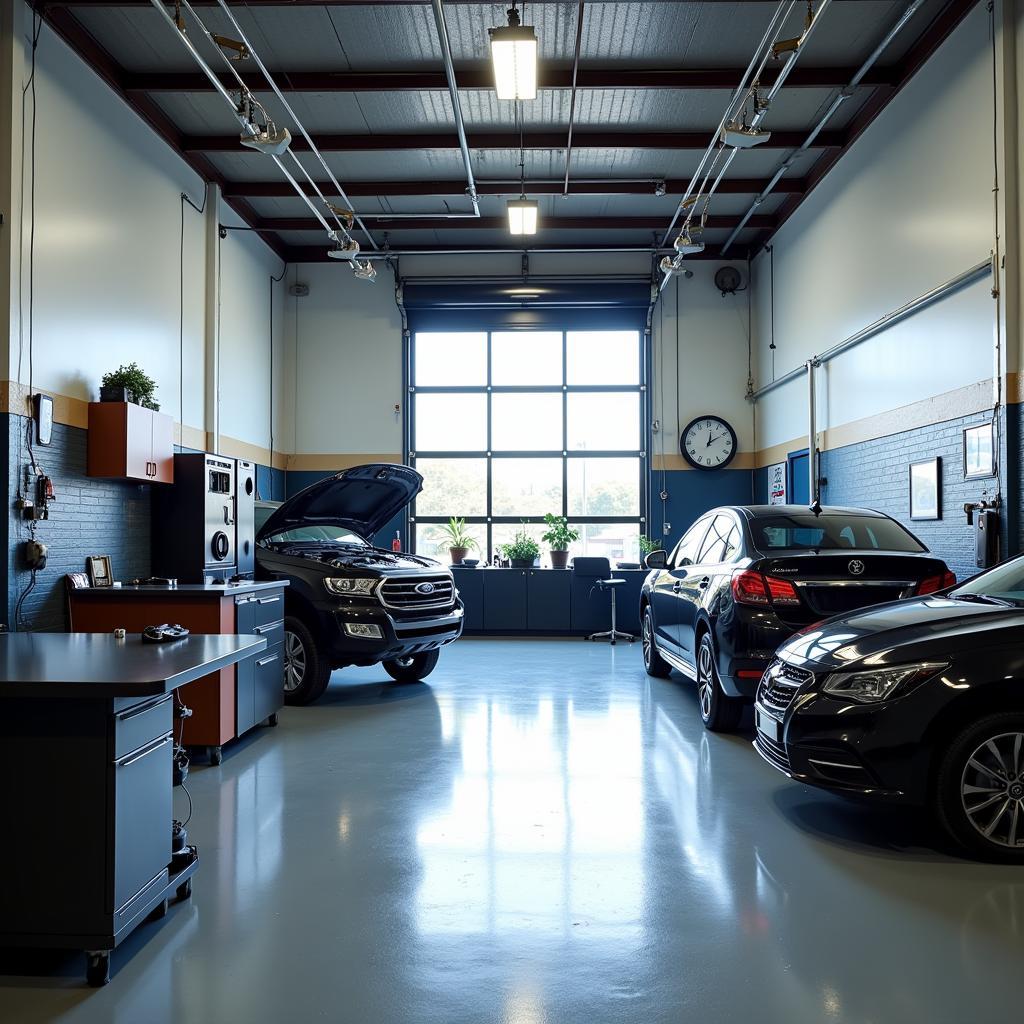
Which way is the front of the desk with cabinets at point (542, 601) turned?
toward the camera

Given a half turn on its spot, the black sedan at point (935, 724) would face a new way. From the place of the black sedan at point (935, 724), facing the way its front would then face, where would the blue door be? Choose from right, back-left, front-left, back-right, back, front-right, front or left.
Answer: left

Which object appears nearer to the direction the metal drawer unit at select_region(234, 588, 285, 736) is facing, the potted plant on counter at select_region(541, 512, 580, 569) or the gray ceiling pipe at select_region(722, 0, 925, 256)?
the gray ceiling pipe

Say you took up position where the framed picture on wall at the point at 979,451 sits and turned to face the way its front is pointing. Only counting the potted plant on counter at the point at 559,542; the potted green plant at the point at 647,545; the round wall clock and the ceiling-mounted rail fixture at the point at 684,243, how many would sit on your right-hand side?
4

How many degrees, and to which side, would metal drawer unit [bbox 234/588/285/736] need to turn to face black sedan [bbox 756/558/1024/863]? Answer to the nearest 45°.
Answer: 0° — it already faces it

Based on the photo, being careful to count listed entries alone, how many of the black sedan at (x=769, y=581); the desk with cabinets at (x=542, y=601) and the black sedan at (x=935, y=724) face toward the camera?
1

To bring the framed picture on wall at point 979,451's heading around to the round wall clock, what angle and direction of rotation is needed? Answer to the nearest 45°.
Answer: approximately 90° to its right

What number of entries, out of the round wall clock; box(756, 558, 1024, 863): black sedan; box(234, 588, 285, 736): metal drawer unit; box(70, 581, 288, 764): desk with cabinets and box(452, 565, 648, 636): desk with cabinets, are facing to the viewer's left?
1

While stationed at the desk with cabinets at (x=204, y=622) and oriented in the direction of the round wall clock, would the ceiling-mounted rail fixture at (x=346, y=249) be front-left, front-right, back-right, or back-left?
front-left

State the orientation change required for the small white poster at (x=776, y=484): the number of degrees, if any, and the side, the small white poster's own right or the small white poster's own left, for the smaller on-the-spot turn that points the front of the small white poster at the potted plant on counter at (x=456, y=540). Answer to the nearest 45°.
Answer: approximately 45° to the small white poster's own right

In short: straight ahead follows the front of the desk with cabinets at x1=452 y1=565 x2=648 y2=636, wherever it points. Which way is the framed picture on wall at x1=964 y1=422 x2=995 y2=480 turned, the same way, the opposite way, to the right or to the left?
to the right

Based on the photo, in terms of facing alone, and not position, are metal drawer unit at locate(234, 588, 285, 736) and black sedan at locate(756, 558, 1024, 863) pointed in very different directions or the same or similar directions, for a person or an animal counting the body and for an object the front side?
very different directions

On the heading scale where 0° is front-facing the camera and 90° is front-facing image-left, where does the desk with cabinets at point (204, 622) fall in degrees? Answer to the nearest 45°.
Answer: approximately 315°

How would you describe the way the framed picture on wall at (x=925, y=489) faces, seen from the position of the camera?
facing the viewer and to the left of the viewer

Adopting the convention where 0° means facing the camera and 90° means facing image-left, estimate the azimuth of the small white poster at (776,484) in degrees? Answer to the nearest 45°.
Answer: approximately 45°

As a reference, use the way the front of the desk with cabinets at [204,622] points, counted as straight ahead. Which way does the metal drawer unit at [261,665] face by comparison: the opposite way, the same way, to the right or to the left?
the same way

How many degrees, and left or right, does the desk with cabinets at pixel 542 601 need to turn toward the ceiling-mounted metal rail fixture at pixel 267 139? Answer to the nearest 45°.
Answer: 0° — it already faces it
